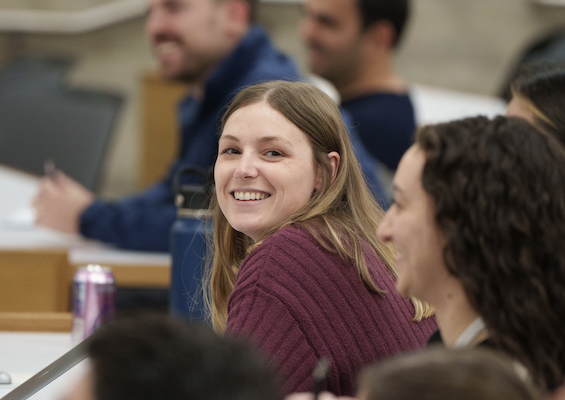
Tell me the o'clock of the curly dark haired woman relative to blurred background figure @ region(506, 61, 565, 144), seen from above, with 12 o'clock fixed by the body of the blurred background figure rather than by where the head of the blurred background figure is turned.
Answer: The curly dark haired woman is roughly at 9 o'clock from the blurred background figure.

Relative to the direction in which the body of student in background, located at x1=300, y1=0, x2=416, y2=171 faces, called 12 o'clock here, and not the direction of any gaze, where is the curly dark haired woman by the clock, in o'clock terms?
The curly dark haired woman is roughly at 9 o'clock from the student in background.

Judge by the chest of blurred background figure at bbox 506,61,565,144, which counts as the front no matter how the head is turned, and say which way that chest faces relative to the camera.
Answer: to the viewer's left

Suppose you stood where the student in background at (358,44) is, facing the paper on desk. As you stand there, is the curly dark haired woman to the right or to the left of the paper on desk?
left

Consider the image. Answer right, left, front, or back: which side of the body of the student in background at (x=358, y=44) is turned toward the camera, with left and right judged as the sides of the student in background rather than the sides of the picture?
left

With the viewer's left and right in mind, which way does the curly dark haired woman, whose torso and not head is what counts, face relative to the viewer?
facing to the left of the viewer

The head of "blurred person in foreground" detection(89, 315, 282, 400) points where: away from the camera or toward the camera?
away from the camera

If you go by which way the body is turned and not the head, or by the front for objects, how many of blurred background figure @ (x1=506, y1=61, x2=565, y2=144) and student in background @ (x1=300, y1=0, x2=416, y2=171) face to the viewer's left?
2

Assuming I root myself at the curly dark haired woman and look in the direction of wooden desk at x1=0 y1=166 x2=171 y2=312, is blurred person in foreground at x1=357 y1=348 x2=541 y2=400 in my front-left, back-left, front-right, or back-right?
back-left

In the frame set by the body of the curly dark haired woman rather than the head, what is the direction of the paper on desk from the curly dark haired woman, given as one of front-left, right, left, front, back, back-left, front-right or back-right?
front-right

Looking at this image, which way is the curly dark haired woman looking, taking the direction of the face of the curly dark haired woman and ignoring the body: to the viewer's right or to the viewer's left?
to the viewer's left

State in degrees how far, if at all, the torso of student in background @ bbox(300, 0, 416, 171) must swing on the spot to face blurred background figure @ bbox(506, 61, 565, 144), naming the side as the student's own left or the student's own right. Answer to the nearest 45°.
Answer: approximately 90° to the student's own left

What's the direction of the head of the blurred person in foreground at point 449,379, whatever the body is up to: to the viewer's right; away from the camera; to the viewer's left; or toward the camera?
away from the camera

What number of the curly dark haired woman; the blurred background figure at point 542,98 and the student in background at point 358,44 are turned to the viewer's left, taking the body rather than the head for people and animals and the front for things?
3
